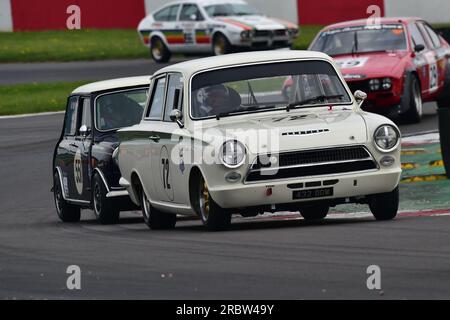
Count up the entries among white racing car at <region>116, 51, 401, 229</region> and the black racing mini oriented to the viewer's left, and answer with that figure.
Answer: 0

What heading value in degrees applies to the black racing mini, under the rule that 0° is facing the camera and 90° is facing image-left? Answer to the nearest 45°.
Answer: approximately 315°

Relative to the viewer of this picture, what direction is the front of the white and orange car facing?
facing the viewer and to the right of the viewer

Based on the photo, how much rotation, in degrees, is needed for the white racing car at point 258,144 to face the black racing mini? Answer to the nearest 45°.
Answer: approximately 180°

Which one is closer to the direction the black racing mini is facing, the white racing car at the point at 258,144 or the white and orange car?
the white racing car

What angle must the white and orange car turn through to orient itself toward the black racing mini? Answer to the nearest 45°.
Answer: approximately 45° to its right

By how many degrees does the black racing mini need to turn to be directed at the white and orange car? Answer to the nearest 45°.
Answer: approximately 135° to its left

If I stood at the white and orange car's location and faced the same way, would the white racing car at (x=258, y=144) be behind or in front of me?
in front

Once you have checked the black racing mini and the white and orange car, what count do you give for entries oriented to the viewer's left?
0
